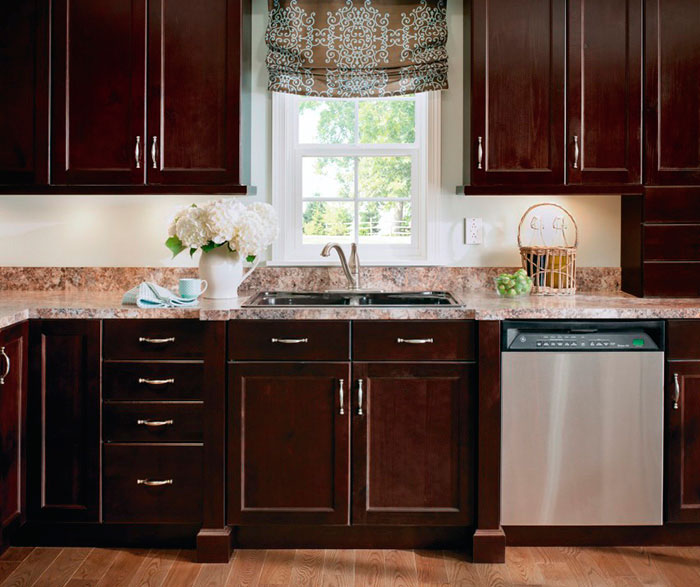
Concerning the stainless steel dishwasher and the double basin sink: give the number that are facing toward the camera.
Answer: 2

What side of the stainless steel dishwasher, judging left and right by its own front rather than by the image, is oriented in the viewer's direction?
front

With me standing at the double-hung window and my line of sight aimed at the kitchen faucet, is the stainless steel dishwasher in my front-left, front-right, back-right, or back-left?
front-left

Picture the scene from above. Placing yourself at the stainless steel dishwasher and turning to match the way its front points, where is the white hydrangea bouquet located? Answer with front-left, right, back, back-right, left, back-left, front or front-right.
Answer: right

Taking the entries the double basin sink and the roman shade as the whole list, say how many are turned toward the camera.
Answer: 2

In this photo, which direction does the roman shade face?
toward the camera

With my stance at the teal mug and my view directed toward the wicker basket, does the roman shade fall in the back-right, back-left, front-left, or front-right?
front-left

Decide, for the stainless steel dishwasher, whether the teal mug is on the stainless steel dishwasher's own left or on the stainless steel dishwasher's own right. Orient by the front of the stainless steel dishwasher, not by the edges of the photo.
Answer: on the stainless steel dishwasher's own right

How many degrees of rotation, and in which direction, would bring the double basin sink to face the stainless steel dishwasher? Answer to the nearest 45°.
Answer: approximately 45° to its left
